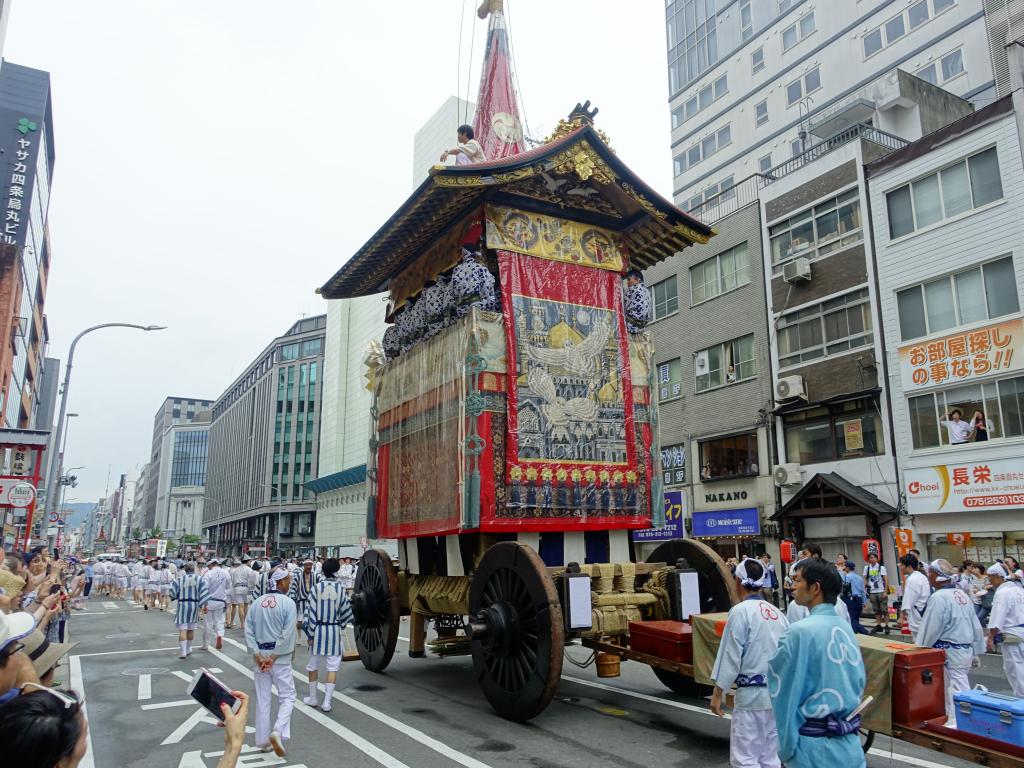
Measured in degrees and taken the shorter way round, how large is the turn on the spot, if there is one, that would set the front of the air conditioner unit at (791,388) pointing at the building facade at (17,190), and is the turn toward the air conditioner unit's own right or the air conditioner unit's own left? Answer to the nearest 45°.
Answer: approximately 45° to the air conditioner unit's own right

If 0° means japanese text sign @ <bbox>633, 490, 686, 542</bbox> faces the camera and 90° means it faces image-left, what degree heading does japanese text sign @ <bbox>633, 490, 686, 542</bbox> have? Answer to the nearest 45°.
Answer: approximately 0°

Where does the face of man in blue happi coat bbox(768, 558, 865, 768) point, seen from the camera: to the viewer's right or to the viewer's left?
to the viewer's left

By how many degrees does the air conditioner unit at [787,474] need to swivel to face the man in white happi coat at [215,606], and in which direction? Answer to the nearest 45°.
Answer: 0° — it already faces them

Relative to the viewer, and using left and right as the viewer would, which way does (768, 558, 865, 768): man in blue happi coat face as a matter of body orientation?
facing away from the viewer and to the left of the viewer

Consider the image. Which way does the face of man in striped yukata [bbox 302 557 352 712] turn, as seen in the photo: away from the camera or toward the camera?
away from the camera

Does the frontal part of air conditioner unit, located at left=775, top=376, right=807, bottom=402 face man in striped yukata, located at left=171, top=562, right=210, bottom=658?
yes

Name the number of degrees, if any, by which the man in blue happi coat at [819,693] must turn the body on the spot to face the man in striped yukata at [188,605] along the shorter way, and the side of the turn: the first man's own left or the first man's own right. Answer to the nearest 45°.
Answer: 0° — they already face them

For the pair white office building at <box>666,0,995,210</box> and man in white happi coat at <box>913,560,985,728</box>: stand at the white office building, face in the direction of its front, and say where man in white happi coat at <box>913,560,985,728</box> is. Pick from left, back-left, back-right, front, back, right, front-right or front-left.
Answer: front-left
